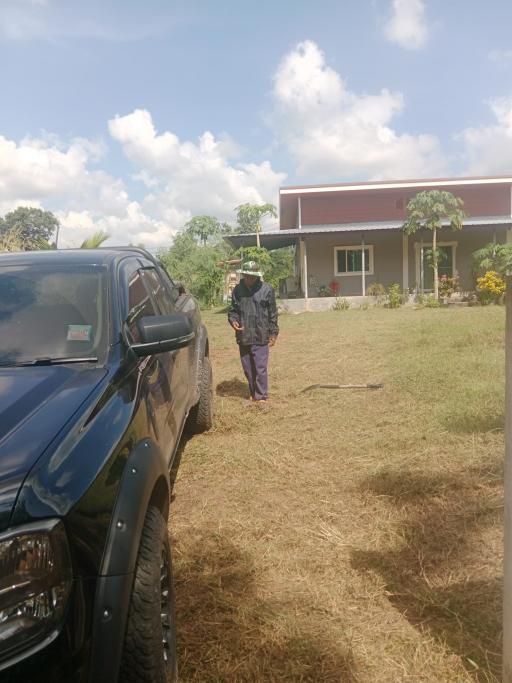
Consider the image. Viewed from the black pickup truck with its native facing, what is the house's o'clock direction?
The house is roughly at 7 o'clock from the black pickup truck.

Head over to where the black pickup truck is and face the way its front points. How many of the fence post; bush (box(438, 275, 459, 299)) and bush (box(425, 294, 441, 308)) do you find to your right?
0

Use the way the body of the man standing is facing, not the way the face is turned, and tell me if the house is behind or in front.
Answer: behind

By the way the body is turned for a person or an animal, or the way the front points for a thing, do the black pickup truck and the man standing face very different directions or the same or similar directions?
same or similar directions

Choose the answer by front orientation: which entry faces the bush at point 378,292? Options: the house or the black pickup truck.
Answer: the house

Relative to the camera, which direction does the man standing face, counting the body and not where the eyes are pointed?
toward the camera

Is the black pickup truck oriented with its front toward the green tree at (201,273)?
no

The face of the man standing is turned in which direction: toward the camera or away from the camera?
toward the camera

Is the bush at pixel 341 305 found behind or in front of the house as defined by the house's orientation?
in front

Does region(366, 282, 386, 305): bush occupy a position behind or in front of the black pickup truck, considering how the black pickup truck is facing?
behind

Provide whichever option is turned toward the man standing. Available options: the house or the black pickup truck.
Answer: the house

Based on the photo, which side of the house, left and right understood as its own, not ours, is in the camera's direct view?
front

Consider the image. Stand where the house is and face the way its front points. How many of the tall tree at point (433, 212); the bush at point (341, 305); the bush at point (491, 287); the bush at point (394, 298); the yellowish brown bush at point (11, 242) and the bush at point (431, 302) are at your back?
0

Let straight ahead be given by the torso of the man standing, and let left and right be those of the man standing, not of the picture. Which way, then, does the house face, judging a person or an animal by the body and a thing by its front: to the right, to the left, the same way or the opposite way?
the same way

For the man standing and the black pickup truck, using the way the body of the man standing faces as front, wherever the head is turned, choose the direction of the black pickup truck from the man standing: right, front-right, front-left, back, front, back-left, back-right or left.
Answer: front

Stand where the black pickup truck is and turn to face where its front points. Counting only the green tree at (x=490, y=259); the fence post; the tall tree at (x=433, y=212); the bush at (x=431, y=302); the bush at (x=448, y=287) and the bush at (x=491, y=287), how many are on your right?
0

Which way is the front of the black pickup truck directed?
toward the camera

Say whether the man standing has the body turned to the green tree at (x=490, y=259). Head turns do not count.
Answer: no
